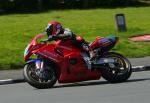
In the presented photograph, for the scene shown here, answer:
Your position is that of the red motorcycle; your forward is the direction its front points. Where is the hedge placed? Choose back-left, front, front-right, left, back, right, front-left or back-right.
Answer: right

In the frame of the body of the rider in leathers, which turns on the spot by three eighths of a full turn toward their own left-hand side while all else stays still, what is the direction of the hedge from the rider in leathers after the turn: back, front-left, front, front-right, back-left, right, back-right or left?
back-left

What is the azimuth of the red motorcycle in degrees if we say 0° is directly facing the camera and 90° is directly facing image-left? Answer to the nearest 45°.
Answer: approximately 90°

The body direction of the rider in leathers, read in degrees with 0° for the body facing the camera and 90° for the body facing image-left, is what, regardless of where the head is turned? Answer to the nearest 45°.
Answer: approximately 90°
